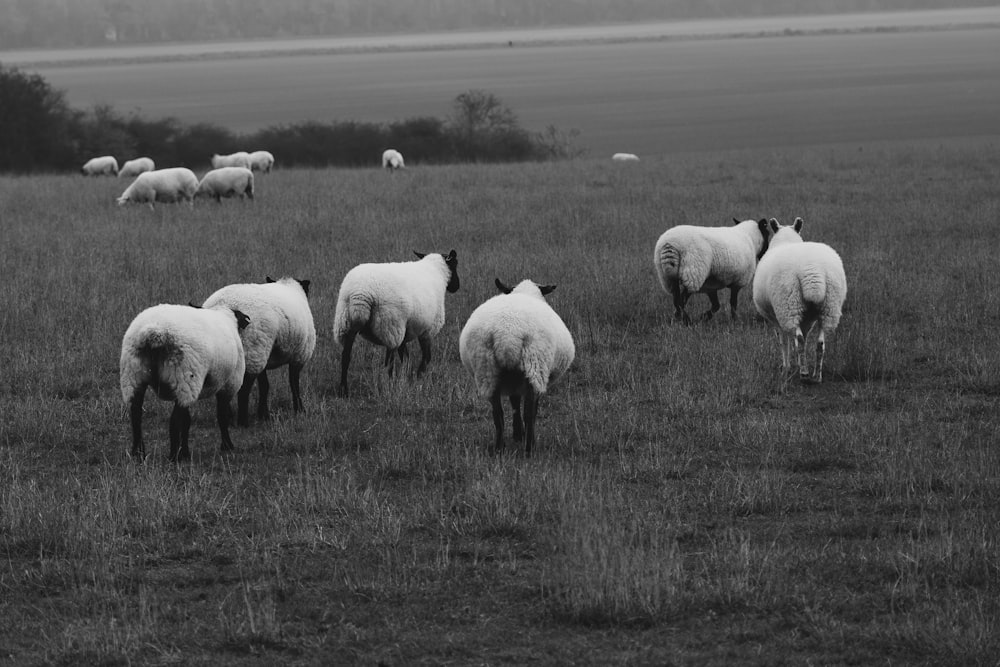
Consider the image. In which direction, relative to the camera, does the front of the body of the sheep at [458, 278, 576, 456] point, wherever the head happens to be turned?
away from the camera

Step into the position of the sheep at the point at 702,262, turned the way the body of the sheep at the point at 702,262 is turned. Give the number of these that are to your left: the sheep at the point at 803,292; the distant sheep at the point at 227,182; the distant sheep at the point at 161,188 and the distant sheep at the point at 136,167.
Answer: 3

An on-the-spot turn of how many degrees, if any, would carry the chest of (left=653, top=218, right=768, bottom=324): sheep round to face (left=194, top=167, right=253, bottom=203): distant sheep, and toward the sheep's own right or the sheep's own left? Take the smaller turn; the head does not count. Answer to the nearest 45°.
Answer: approximately 90° to the sheep's own left

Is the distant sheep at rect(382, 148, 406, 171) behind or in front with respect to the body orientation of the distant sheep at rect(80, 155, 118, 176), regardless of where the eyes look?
behind

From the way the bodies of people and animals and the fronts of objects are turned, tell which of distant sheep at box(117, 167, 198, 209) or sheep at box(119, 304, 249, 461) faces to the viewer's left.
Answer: the distant sheep

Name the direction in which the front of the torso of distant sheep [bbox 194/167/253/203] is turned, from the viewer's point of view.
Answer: to the viewer's left

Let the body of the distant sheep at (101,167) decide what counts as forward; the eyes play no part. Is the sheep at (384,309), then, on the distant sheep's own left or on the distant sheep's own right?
on the distant sheep's own left

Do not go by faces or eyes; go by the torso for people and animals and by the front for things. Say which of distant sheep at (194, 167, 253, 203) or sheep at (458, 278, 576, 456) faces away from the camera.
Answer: the sheep

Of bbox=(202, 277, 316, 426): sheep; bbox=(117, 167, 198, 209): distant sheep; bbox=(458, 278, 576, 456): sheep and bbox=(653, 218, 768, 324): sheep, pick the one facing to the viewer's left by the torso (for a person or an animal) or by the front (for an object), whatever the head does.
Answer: the distant sheep

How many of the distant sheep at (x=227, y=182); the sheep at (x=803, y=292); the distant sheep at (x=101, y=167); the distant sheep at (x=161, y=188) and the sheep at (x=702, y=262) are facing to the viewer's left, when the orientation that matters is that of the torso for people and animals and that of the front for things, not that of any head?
3

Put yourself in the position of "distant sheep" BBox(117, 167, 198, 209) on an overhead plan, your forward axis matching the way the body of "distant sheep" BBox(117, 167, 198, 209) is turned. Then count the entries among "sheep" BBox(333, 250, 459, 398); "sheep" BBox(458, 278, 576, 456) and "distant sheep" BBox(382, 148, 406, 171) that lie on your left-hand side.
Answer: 2

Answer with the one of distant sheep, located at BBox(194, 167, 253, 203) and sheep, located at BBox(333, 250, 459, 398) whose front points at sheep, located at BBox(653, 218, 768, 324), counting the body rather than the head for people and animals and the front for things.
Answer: sheep, located at BBox(333, 250, 459, 398)

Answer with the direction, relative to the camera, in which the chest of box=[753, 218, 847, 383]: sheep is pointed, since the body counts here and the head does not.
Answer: away from the camera
